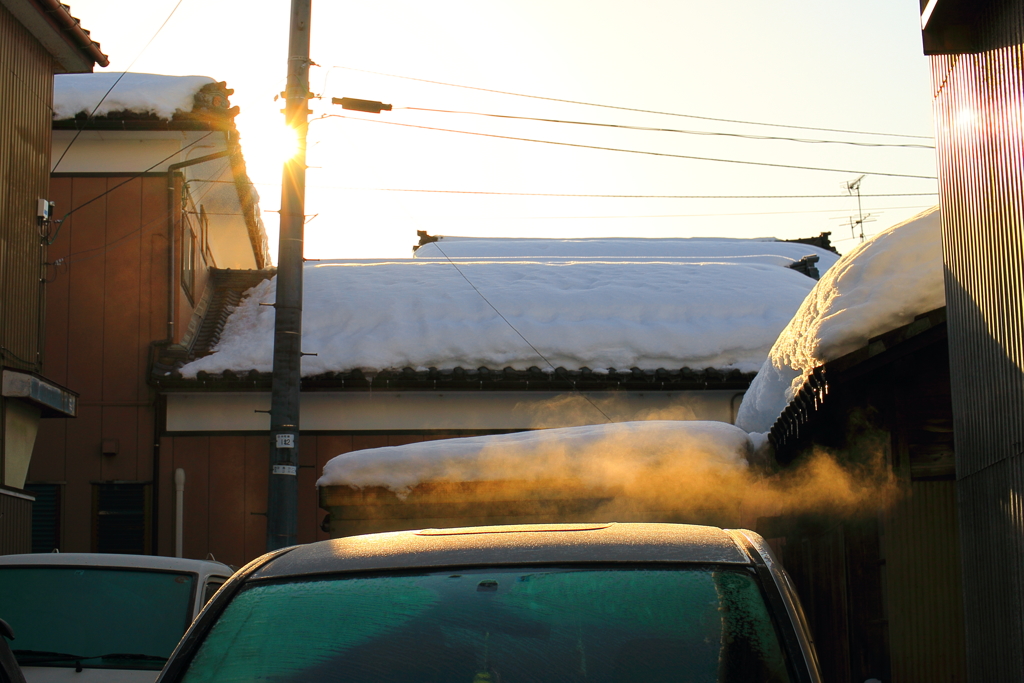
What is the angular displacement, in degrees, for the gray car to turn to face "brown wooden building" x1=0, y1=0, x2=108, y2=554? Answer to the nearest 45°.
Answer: approximately 135° to its right

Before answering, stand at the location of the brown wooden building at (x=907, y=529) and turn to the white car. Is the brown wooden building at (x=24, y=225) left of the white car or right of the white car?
right

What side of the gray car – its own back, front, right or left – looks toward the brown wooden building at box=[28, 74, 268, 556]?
back

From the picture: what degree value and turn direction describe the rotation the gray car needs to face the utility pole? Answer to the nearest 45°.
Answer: approximately 180°

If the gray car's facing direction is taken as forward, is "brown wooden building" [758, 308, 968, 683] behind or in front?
behind

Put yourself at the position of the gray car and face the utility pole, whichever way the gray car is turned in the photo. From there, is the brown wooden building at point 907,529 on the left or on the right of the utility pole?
right

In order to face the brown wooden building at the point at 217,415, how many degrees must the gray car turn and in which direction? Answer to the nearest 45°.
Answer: approximately 180°

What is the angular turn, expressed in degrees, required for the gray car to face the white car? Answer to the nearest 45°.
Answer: approximately 135° to its right

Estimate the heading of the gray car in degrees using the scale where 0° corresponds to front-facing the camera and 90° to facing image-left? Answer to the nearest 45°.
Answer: approximately 0°
